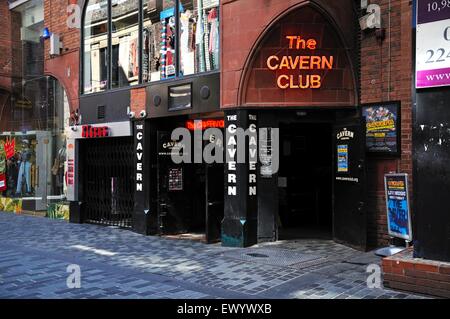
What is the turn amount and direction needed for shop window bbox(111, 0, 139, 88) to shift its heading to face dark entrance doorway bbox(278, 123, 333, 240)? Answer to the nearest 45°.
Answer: approximately 135° to its left

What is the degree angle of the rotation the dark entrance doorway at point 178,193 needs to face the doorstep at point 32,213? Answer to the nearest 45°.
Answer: approximately 90° to its right

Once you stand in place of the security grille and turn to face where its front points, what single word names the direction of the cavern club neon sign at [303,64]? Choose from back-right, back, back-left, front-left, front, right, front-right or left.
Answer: left

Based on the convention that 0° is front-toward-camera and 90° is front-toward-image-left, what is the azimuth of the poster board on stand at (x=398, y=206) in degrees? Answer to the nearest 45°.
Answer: approximately 45°

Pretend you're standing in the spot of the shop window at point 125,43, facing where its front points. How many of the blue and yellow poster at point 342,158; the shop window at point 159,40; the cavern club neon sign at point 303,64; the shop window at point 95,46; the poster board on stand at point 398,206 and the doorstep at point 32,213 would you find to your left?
4

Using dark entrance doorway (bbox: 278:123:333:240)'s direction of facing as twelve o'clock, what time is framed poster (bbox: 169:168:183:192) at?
The framed poster is roughly at 2 o'clock from the dark entrance doorway.

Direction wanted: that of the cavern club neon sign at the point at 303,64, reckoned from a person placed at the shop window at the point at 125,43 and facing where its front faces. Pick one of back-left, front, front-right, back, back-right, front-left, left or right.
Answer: left

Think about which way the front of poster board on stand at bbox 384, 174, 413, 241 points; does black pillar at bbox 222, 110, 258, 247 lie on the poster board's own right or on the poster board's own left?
on the poster board's own right

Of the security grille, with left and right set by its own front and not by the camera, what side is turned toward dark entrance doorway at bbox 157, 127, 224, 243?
left
